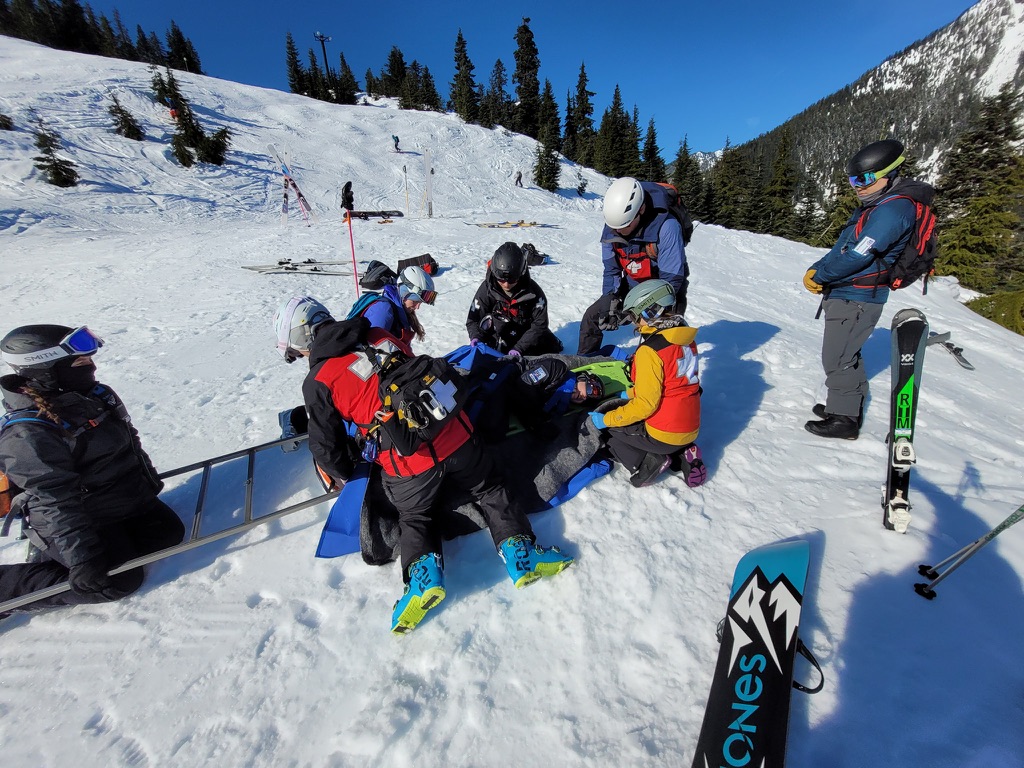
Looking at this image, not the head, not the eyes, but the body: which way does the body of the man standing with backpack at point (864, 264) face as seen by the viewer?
to the viewer's left

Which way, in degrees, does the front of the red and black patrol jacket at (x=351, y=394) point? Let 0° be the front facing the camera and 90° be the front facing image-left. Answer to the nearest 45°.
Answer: approximately 135°

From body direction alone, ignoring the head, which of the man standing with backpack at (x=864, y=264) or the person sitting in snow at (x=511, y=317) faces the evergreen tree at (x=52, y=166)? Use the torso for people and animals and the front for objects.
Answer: the man standing with backpack

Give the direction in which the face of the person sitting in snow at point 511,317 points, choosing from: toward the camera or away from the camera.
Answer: toward the camera

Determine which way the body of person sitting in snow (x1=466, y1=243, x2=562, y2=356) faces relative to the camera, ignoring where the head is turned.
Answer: toward the camera

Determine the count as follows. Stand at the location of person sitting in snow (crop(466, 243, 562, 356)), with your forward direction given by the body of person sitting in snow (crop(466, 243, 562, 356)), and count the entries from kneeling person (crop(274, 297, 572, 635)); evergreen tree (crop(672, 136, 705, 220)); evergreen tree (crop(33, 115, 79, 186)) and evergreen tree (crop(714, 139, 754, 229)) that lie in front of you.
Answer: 1

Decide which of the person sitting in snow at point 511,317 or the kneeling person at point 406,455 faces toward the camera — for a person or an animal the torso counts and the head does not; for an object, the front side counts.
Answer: the person sitting in snow

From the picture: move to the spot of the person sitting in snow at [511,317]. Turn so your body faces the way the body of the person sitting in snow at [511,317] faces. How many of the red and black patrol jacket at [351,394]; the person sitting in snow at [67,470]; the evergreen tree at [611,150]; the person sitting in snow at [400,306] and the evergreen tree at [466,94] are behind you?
2

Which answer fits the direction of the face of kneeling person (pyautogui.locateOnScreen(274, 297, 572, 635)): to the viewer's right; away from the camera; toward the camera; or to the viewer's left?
to the viewer's left

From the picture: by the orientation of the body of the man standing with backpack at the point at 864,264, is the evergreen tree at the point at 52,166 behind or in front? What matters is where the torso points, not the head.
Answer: in front

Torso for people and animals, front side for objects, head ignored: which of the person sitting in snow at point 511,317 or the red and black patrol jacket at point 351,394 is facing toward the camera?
the person sitting in snow

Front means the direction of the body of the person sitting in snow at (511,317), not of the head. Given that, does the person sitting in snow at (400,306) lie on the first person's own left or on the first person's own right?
on the first person's own right

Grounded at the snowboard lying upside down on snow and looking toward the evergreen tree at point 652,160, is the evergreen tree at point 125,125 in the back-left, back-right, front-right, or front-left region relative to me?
front-left

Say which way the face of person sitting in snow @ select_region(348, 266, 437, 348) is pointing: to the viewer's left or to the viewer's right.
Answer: to the viewer's right

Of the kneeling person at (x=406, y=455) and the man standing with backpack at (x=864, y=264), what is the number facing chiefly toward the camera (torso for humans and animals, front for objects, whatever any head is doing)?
0

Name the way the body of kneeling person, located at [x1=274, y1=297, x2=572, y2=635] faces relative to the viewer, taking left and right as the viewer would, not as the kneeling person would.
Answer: facing away from the viewer and to the left of the viewer

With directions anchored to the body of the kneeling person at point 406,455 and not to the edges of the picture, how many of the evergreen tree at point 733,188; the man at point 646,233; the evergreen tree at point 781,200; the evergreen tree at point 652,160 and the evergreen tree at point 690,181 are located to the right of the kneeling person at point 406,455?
5

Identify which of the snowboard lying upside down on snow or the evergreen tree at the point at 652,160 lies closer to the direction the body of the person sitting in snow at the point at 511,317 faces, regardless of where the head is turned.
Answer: the snowboard lying upside down on snow
